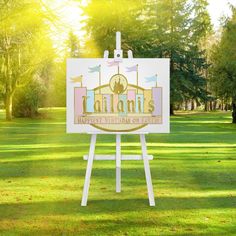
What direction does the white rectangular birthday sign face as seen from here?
toward the camera

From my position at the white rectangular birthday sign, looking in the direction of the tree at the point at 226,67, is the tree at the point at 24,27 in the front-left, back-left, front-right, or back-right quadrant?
front-left

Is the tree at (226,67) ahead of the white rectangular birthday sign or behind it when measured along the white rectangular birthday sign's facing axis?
behind

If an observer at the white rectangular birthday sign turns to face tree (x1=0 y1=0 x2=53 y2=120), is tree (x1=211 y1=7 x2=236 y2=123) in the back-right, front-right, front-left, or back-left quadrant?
front-right

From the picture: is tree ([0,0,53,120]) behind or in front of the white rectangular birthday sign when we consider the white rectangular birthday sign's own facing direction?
behind
